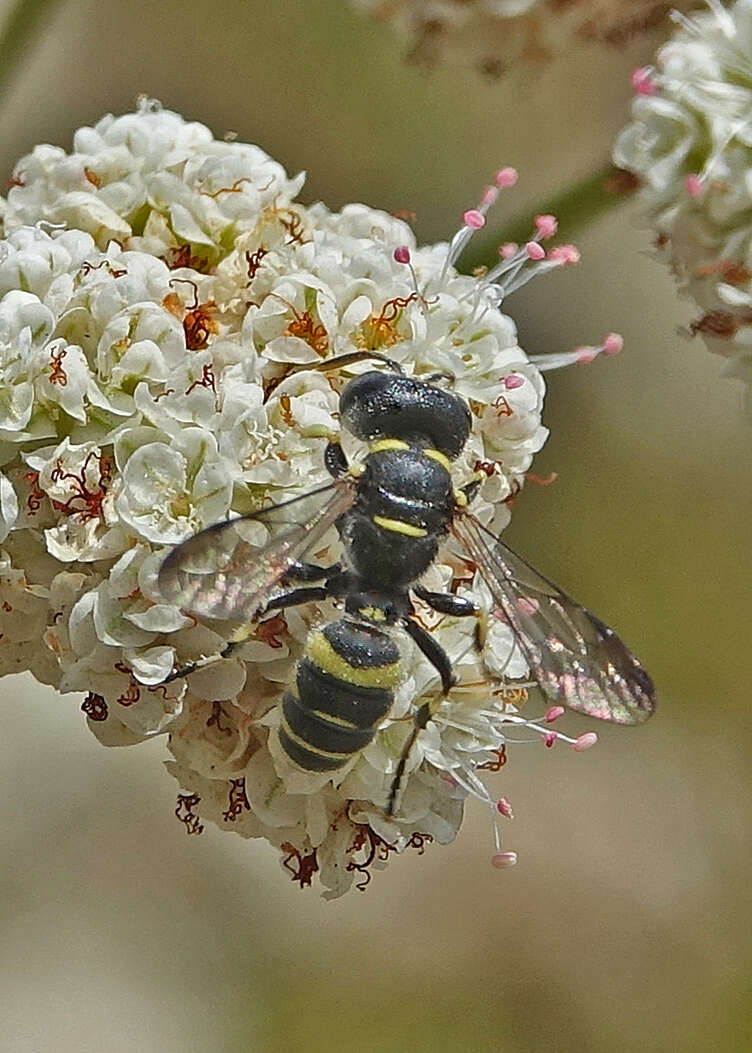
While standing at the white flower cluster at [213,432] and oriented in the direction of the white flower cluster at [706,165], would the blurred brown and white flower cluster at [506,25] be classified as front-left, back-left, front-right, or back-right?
front-left

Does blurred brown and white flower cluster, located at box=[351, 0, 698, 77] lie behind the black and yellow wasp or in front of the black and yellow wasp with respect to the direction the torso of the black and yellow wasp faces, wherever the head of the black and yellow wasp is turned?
in front

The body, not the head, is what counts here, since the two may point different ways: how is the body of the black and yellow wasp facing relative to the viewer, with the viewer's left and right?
facing away from the viewer

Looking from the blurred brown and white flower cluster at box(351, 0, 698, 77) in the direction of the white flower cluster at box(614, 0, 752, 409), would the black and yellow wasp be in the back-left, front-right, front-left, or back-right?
front-right

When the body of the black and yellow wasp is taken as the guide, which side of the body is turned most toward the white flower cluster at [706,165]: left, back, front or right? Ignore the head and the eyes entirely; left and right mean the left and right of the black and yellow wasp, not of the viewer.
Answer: front
